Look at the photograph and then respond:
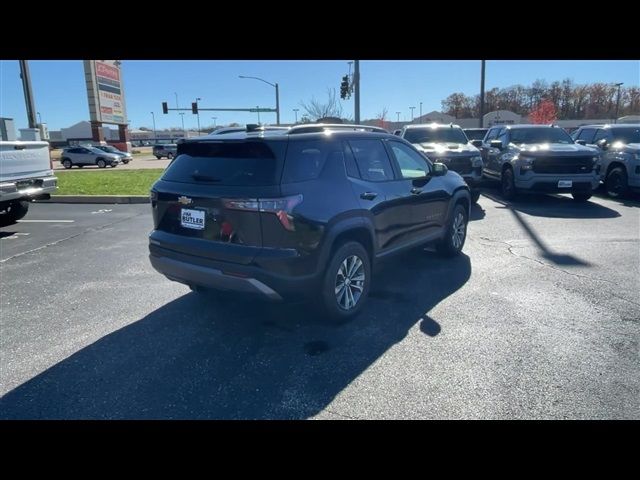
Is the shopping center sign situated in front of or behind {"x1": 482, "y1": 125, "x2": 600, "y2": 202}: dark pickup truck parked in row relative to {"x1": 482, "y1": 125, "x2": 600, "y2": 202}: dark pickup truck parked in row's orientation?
behind

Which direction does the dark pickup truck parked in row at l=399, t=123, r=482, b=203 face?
toward the camera

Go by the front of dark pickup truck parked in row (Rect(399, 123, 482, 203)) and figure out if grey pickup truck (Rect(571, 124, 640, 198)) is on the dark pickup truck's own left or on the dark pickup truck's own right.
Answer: on the dark pickup truck's own left

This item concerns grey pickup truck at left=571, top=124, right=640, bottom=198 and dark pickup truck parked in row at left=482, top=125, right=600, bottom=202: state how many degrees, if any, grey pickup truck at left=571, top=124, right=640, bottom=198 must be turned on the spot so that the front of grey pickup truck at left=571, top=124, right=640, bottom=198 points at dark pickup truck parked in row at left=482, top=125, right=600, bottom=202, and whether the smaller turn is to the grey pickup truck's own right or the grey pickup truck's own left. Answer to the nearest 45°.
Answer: approximately 90° to the grey pickup truck's own right

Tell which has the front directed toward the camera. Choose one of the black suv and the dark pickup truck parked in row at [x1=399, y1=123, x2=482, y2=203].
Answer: the dark pickup truck parked in row

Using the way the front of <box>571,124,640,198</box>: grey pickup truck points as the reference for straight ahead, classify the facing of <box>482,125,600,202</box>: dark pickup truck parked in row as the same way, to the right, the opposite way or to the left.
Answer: the same way

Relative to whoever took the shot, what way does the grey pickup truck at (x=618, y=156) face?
facing the viewer and to the right of the viewer

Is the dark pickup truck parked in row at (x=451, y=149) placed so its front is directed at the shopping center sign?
no

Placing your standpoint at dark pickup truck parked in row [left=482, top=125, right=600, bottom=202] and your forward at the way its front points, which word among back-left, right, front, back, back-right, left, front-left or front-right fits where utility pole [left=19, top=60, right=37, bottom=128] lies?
back-right

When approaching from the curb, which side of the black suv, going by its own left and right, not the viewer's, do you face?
left

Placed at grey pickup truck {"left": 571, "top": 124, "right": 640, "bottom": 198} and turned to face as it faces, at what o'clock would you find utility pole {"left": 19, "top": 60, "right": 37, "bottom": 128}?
The utility pole is roughly at 4 o'clock from the grey pickup truck.

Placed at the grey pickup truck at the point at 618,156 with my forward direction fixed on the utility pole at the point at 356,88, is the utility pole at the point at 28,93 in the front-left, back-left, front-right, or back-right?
front-left

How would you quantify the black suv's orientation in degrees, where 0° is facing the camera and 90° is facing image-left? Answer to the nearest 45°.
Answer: approximately 225°

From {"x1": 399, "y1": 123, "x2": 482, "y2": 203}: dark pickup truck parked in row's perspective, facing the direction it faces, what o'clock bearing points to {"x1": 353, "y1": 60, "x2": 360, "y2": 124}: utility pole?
The utility pole is roughly at 5 o'clock from the dark pickup truck parked in row.

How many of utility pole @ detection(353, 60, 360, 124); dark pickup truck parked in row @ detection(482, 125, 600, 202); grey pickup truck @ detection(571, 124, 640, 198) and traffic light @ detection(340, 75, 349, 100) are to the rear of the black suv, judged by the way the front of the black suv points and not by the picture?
0

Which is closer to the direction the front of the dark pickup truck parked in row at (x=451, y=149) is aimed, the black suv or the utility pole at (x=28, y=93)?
the black suv

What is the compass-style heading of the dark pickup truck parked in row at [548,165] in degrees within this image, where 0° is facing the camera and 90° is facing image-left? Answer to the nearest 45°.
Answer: approximately 315°

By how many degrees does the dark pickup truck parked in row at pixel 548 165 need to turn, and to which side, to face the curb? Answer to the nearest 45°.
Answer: approximately 135° to its right
